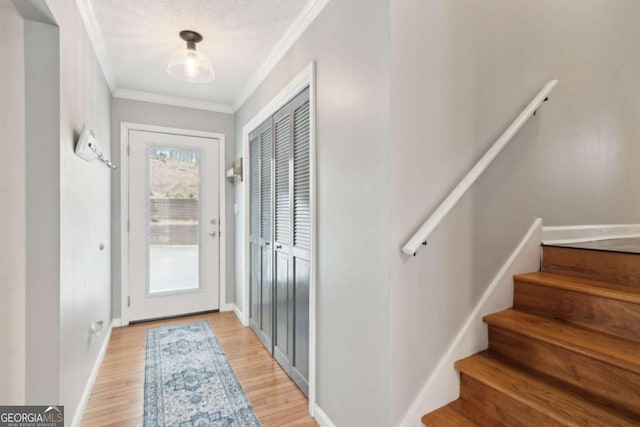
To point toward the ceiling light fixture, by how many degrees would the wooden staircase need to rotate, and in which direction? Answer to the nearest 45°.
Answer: approximately 45° to its right

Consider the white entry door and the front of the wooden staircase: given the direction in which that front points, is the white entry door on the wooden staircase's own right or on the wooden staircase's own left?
on the wooden staircase's own right

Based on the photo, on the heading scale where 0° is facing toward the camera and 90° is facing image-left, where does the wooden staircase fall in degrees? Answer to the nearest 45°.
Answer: approximately 45°

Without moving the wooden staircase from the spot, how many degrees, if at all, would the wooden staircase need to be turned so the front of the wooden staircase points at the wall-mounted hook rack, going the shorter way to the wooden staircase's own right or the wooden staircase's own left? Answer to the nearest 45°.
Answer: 0° — it already faces it

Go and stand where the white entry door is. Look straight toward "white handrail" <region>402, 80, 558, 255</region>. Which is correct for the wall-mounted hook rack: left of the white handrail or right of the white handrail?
right
